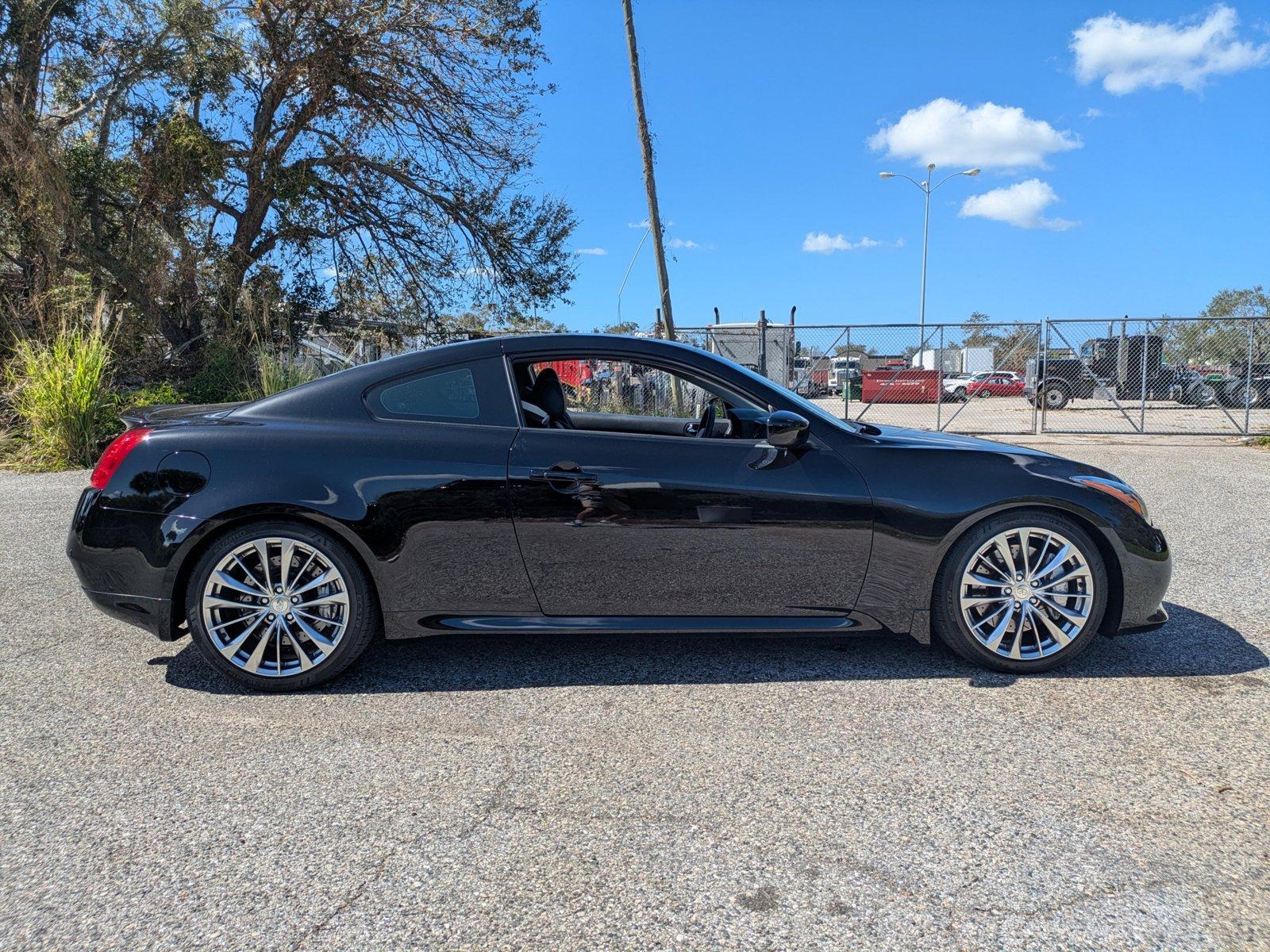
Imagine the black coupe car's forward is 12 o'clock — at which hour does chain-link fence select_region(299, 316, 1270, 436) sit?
The chain-link fence is roughly at 10 o'clock from the black coupe car.

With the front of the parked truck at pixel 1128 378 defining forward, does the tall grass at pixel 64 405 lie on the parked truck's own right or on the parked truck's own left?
on the parked truck's own left

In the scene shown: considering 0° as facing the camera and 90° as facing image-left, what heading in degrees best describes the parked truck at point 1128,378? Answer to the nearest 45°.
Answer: approximately 90°

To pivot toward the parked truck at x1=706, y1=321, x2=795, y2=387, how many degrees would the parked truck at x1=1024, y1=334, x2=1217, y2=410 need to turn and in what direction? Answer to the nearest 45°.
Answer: approximately 45° to its left

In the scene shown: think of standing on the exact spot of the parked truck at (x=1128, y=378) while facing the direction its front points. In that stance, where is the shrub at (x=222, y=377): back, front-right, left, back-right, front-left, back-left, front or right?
front-left

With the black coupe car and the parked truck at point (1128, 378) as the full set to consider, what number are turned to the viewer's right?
1

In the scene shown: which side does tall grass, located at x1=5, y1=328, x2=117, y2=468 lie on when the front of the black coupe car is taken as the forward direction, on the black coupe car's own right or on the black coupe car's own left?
on the black coupe car's own left

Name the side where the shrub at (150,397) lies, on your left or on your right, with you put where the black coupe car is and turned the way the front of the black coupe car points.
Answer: on your left

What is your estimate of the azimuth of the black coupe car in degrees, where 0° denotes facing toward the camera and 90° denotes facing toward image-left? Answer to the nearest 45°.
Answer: approximately 270°

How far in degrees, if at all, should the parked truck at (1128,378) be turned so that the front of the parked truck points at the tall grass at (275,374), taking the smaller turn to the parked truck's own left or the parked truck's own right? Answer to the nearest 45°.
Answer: approximately 45° to the parked truck's own left

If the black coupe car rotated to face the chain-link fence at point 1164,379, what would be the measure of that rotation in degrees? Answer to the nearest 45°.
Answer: approximately 45° to its left

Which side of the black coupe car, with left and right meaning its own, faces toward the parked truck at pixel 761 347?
left

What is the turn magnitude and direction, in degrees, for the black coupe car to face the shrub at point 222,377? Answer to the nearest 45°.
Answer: approximately 135° to its left
